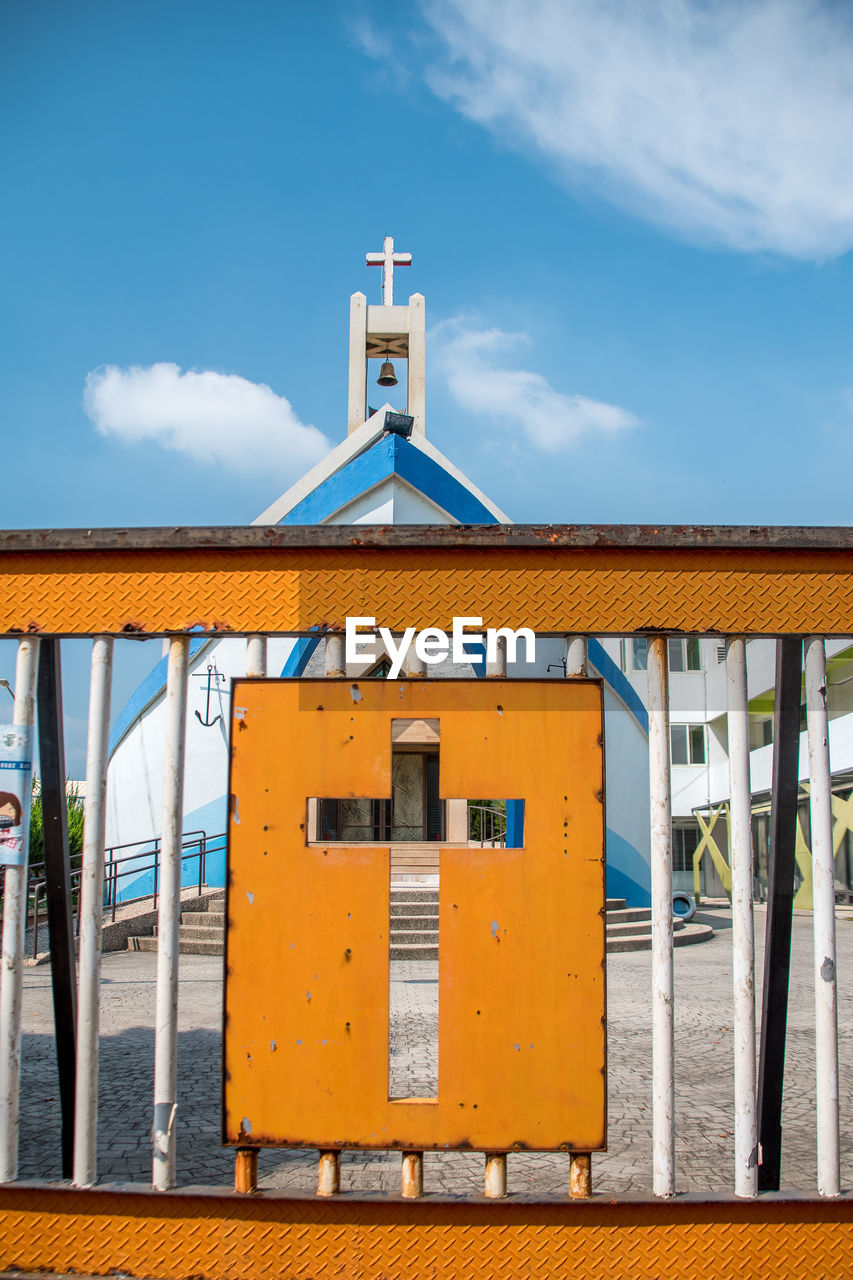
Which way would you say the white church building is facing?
toward the camera

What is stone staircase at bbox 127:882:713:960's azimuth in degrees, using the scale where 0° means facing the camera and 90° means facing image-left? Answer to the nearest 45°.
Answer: approximately 0°

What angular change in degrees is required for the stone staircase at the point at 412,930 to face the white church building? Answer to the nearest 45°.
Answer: approximately 180°

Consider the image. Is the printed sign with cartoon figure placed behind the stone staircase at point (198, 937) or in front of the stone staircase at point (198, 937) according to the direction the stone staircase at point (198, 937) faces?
in front

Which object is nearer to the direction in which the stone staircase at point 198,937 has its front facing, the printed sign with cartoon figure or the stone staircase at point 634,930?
the printed sign with cartoon figure

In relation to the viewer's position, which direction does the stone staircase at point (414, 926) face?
facing the viewer

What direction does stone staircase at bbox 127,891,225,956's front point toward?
toward the camera

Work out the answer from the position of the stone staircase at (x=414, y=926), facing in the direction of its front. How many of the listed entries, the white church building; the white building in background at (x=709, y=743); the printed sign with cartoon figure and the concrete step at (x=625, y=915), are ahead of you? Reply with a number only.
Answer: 1
